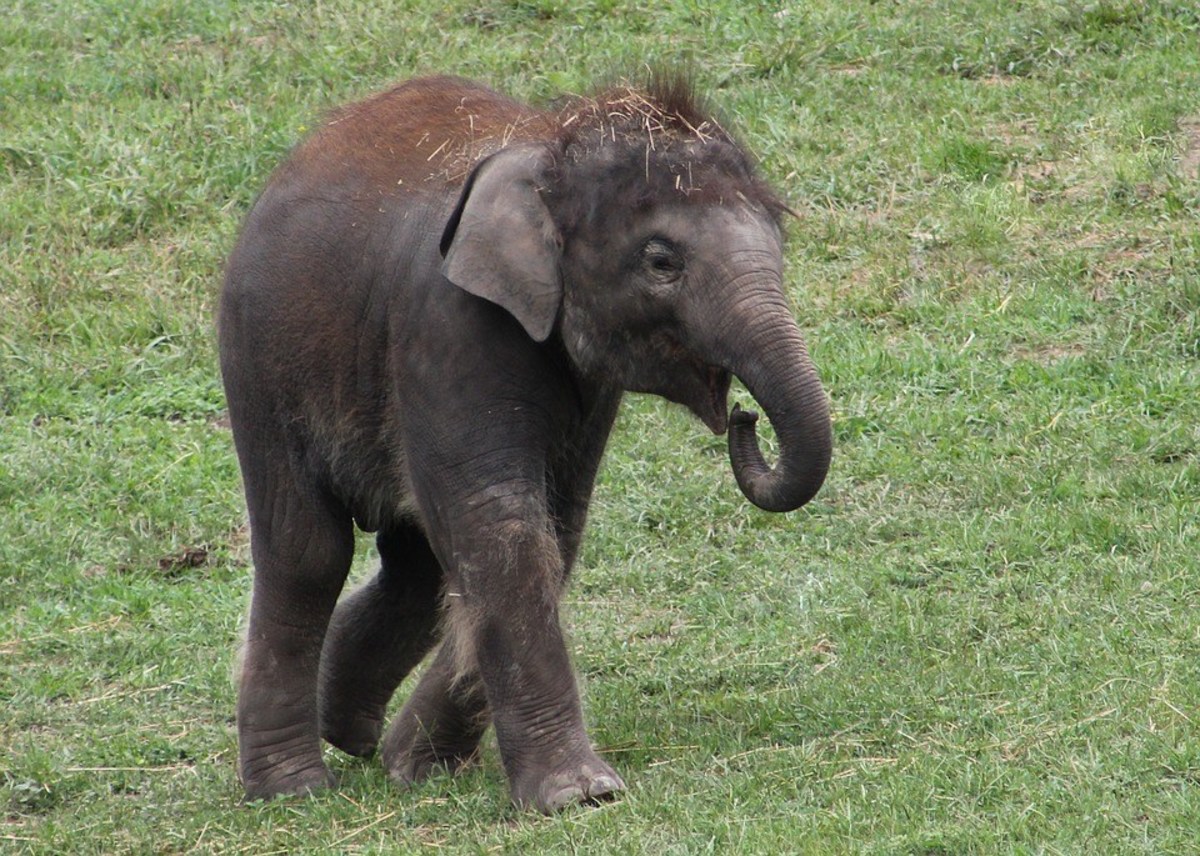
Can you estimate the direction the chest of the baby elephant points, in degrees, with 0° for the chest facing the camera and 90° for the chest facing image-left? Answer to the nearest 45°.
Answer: approximately 315°
